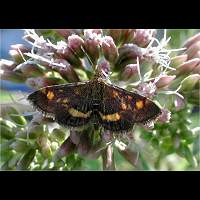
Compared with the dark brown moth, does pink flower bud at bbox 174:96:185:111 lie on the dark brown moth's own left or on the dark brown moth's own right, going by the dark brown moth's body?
on the dark brown moth's own right

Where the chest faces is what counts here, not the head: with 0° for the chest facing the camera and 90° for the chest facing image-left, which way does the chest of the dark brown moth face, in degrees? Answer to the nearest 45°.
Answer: approximately 180°
